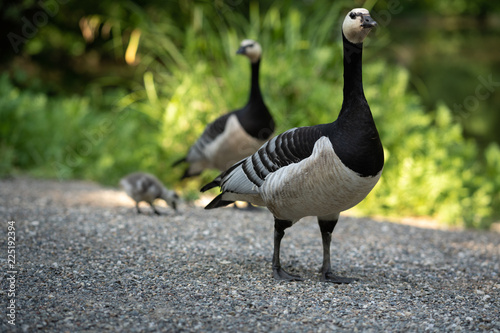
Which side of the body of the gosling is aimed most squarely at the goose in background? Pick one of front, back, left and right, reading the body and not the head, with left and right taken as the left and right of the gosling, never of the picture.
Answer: front

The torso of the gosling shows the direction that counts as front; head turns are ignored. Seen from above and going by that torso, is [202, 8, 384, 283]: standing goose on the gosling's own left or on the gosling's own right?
on the gosling's own right

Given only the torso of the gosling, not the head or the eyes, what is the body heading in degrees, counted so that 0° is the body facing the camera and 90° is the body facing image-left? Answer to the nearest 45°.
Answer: approximately 270°
